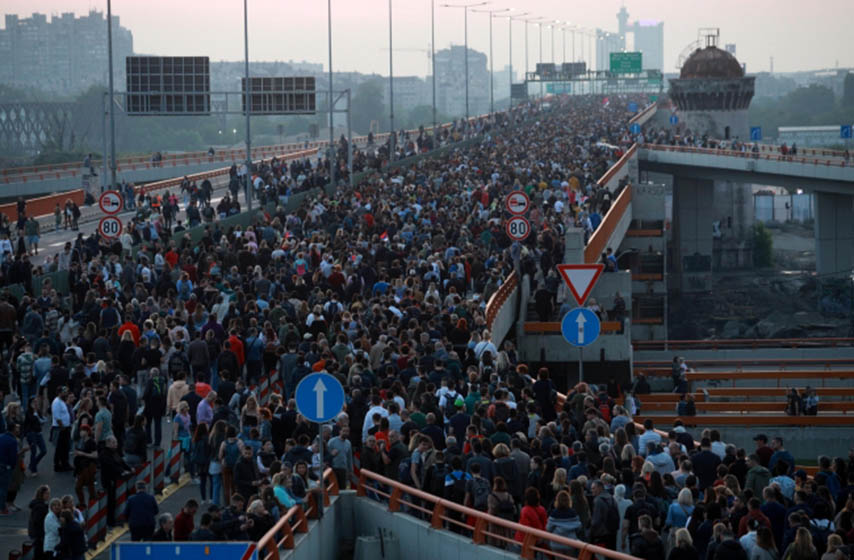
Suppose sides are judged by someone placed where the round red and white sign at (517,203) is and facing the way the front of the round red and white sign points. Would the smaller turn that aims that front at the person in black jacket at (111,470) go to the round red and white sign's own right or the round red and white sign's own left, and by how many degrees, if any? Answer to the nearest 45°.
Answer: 0° — it already faces them

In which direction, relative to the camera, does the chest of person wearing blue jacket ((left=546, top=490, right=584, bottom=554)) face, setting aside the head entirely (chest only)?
away from the camera

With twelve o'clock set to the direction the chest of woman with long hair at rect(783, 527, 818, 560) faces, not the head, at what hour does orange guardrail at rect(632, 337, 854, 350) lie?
The orange guardrail is roughly at 12 o'clock from the woman with long hair.

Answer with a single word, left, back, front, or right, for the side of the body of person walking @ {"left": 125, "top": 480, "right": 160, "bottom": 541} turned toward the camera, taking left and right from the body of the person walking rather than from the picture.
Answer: back

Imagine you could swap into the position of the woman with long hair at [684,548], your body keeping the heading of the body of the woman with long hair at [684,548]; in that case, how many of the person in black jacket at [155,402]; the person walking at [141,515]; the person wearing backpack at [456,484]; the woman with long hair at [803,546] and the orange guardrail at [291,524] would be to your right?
1

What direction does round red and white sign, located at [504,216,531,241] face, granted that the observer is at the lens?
facing the viewer

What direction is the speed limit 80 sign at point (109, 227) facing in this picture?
toward the camera

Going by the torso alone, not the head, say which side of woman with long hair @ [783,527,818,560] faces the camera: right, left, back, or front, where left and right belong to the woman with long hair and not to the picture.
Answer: back

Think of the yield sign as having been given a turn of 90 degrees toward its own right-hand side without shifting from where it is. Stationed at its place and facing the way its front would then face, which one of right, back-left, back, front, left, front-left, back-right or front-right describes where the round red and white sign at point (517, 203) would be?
right

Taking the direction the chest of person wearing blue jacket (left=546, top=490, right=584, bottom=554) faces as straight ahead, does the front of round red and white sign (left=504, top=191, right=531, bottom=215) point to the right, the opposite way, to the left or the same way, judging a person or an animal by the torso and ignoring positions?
the opposite way

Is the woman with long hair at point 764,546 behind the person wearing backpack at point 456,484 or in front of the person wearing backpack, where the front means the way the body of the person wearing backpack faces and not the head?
behind

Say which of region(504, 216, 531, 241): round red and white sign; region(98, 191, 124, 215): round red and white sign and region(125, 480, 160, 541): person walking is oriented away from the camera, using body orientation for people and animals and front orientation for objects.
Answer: the person walking

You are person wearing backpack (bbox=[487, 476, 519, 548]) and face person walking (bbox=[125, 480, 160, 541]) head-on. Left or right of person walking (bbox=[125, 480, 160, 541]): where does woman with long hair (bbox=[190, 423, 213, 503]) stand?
right

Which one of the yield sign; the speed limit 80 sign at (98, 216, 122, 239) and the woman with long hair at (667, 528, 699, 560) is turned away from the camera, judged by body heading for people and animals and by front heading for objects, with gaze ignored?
the woman with long hair

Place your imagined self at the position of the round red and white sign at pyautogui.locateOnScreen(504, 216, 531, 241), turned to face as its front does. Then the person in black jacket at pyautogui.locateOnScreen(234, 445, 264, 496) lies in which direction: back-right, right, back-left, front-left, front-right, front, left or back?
front

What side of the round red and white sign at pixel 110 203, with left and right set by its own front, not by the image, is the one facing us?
front

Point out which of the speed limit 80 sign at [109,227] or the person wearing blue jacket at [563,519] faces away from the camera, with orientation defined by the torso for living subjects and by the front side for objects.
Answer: the person wearing blue jacket

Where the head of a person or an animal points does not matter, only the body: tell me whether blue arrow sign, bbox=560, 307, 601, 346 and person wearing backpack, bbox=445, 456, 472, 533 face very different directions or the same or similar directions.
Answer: very different directions
